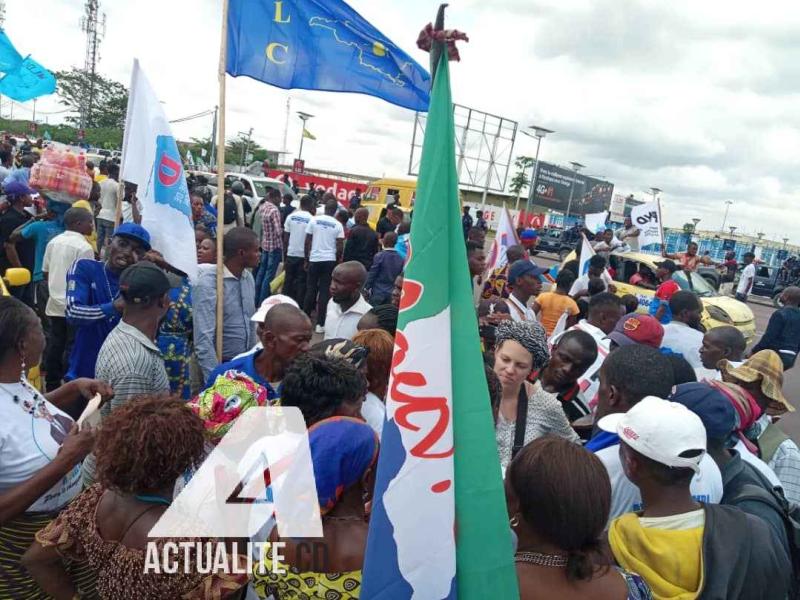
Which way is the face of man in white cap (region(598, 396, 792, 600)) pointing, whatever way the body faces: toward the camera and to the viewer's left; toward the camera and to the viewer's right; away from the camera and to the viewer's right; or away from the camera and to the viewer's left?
away from the camera and to the viewer's left

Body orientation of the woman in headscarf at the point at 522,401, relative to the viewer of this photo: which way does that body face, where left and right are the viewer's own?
facing the viewer and to the left of the viewer

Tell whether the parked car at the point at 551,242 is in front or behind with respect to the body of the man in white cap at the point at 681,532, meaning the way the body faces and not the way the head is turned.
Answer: in front

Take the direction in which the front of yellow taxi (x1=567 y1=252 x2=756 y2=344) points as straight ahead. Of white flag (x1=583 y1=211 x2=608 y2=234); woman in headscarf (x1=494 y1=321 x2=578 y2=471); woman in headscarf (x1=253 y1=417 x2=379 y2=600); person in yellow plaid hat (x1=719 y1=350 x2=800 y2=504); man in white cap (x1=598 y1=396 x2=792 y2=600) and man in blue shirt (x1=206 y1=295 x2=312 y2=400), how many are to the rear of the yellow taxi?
1

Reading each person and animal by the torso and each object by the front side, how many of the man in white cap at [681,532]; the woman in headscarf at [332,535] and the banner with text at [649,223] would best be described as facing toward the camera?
1

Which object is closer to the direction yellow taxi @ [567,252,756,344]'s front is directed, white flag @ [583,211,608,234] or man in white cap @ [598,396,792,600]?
the man in white cap

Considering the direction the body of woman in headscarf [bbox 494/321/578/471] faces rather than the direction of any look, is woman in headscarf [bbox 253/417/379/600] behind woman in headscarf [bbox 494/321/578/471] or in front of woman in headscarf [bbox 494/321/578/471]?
in front

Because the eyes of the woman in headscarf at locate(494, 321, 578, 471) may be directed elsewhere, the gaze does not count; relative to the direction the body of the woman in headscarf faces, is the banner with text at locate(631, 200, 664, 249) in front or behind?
behind

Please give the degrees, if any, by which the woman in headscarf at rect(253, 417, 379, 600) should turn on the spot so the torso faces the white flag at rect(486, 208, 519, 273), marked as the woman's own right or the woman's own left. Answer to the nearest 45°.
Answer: approximately 45° to the woman's own left

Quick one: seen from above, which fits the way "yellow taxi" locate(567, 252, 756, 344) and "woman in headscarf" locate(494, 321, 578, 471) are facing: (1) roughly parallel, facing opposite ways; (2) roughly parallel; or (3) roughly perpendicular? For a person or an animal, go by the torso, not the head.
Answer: roughly perpendicular

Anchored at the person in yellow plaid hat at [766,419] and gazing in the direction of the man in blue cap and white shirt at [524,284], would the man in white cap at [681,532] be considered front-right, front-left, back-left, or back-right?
back-left

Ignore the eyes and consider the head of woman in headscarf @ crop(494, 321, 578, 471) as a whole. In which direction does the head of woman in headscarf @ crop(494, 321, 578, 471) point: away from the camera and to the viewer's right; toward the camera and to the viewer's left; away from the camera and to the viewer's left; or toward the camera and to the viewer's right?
toward the camera and to the viewer's left

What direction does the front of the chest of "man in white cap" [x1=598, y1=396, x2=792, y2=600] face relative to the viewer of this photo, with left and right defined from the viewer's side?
facing away from the viewer and to the left of the viewer

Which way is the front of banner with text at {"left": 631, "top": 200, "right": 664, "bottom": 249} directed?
toward the camera

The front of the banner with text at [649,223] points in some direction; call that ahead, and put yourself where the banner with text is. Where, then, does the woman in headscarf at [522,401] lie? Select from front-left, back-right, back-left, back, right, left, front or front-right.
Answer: front

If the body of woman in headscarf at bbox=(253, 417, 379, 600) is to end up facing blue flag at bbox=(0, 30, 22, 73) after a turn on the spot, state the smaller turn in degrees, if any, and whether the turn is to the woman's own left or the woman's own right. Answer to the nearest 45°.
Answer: approximately 90° to the woman's own left

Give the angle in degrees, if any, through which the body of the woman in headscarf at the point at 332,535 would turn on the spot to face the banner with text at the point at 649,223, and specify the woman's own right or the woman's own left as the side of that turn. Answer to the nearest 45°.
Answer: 0° — they already face it

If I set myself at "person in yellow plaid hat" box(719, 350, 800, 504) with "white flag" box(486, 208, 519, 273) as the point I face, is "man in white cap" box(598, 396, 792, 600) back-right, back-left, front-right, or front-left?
back-left
